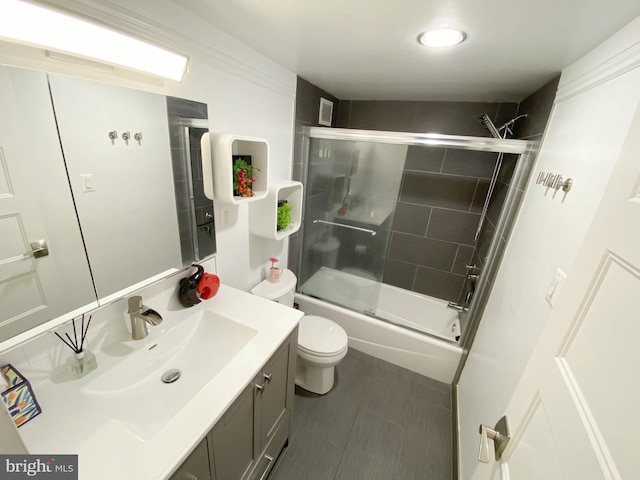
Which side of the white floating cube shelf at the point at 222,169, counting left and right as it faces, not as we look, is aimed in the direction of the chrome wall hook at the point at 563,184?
front

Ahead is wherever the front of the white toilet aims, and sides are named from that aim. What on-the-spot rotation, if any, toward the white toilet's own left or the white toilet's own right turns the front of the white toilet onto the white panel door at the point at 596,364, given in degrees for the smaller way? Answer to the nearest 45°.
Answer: approximately 45° to the white toilet's own right

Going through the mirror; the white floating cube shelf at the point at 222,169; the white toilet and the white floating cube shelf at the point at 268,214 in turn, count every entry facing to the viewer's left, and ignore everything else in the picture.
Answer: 0

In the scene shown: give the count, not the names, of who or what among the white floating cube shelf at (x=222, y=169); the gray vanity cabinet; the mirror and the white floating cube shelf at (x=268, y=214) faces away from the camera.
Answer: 0

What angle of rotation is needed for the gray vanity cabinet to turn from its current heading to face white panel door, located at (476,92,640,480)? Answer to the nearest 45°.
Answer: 0° — it already faces it

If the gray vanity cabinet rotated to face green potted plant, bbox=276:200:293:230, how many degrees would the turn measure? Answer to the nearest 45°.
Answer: approximately 135° to its left

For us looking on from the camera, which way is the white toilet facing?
facing the viewer and to the right of the viewer

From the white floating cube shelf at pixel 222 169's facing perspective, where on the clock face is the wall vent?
The wall vent is roughly at 9 o'clock from the white floating cube shelf.

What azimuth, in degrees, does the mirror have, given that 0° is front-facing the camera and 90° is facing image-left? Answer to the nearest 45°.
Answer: approximately 315°

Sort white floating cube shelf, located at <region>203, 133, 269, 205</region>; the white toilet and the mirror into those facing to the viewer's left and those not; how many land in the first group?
0

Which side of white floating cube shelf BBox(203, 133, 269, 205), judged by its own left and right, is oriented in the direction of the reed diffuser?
right

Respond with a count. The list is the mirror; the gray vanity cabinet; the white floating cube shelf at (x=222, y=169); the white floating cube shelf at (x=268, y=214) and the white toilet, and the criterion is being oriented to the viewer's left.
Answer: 0

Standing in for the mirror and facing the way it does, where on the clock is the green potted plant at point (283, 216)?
The green potted plant is roughly at 10 o'clock from the mirror.

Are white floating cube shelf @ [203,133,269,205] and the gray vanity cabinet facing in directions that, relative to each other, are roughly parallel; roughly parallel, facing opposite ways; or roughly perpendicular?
roughly parallel

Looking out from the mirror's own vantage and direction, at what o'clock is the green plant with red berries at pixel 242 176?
The green plant with red berries is roughly at 10 o'clock from the mirror.
